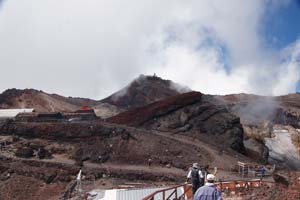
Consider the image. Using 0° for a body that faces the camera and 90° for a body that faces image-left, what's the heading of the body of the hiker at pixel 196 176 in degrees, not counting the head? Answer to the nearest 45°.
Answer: approximately 180°

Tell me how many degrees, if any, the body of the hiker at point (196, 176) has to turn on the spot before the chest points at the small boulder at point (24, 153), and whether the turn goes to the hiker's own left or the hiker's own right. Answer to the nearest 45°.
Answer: approximately 45° to the hiker's own left
